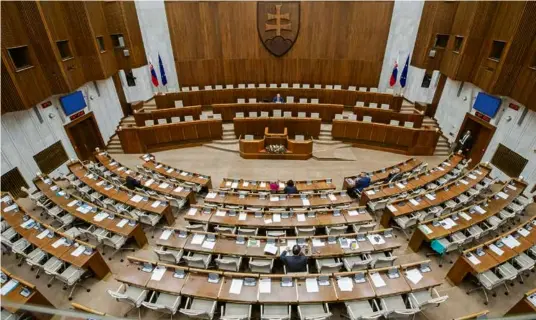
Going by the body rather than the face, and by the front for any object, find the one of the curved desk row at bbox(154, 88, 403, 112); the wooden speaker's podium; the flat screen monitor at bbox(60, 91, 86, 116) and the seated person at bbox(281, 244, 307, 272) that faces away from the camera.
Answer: the seated person

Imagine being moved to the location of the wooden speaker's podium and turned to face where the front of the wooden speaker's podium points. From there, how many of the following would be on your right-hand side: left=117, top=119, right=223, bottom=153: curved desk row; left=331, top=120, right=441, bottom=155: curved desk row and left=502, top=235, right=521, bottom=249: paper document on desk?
1

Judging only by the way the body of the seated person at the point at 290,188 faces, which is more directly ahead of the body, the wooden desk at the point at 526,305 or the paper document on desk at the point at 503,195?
the paper document on desk

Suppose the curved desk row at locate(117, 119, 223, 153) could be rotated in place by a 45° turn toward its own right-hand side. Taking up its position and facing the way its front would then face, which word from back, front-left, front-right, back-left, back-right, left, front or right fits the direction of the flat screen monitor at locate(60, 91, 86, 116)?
right

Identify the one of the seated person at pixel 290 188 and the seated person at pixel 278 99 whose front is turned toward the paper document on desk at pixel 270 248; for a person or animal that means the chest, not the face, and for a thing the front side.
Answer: the seated person at pixel 278 99

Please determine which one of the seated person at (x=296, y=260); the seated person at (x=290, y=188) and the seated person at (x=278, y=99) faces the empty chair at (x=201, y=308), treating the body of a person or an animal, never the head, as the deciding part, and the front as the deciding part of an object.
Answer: the seated person at (x=278, y=99)

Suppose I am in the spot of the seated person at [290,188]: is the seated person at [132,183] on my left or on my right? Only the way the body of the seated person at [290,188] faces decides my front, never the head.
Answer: on my left

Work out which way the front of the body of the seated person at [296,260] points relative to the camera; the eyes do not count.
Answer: away from the camera

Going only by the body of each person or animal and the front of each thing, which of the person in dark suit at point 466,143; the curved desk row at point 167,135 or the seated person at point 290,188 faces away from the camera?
the seated person

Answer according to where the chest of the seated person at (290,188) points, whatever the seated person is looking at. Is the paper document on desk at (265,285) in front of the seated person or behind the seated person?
behind

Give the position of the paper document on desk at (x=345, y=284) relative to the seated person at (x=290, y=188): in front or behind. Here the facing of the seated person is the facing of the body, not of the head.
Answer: behind

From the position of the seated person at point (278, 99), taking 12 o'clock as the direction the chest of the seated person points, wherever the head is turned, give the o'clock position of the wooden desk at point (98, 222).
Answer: The wooden desk is roughly at 1 o'clock from the seated person.

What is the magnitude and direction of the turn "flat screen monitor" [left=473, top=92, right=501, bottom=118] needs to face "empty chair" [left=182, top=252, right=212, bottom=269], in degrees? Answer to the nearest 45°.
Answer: approximately 45° to its left

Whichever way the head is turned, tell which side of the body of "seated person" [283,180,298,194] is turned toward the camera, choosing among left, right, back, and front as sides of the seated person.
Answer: back

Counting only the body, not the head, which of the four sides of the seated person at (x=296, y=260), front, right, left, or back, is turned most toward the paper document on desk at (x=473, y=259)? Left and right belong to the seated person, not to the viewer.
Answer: right

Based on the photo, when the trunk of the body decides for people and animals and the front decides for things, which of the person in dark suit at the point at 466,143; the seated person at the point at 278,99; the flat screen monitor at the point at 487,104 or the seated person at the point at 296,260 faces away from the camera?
the seated person at the point at 296,260

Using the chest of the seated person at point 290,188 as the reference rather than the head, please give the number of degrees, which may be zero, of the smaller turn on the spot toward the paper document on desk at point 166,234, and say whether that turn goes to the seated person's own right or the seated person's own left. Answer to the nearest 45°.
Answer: approximately 135° to the seated person's own left
